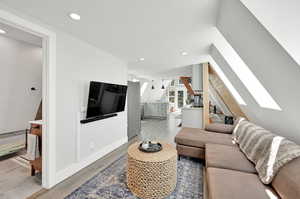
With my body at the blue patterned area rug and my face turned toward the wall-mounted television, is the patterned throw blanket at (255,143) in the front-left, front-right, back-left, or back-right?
back-right

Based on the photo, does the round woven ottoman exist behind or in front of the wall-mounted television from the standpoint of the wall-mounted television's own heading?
in front

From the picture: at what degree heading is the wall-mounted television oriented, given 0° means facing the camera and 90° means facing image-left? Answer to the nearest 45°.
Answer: approximately 315°

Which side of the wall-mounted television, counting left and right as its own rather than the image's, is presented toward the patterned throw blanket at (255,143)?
front

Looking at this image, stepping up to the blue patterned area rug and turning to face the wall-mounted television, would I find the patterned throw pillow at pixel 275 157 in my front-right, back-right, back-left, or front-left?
back-right

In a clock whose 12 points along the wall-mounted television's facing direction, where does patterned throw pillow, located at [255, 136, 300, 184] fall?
The patterned throw pillow is roughly at 12 o'clock from the wall-mounted television.
